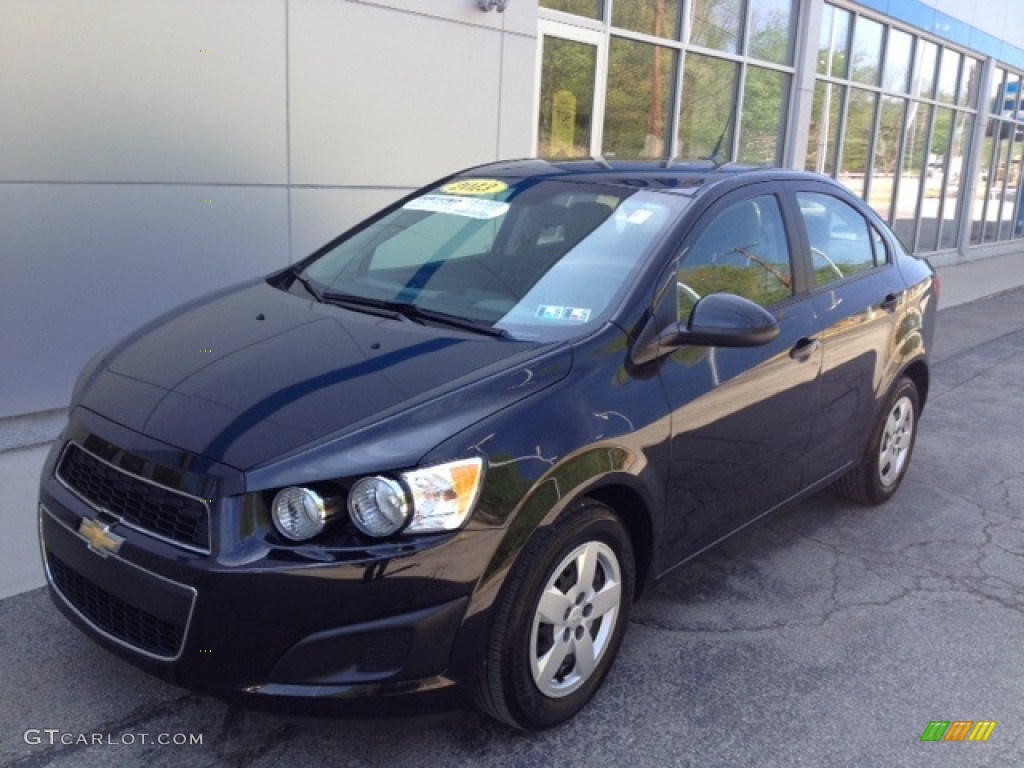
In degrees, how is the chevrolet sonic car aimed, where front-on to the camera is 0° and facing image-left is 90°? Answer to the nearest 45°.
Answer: approximately 45°
